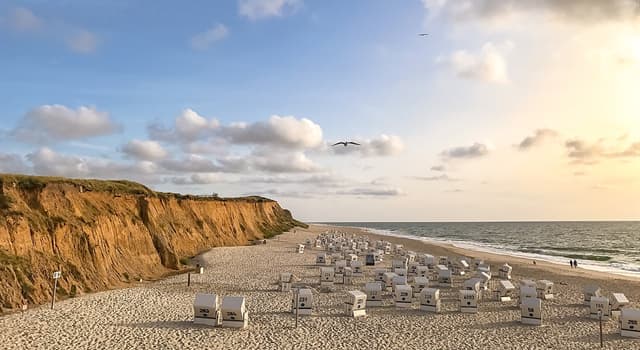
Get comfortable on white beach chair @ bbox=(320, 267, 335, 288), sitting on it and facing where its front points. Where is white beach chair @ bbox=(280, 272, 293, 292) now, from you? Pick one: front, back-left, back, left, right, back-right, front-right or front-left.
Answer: back-left

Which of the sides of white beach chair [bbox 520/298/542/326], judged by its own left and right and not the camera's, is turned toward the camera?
back

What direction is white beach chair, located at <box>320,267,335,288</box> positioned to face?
away from the camera

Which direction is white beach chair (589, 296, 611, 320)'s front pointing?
away from the camera

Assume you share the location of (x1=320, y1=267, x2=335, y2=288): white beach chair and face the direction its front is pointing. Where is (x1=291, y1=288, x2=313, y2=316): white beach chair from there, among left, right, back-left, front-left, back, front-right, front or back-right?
back

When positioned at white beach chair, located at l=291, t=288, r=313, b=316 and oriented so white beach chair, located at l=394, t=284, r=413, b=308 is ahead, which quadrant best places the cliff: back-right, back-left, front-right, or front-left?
back-left

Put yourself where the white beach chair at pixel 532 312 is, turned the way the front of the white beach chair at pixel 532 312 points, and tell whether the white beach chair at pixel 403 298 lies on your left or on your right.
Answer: on your left

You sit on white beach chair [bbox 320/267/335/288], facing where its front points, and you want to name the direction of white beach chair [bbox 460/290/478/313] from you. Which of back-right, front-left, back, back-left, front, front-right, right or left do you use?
back-right

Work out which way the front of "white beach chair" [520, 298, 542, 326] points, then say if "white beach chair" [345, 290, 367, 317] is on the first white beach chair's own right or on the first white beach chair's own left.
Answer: on the first white beach chair's own left

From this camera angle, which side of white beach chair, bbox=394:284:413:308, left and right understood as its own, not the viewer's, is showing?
back

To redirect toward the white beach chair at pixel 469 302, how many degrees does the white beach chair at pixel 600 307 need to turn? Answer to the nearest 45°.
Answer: approximately 90° to its left

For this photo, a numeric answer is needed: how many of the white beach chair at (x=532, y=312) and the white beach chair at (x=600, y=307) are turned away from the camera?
2
